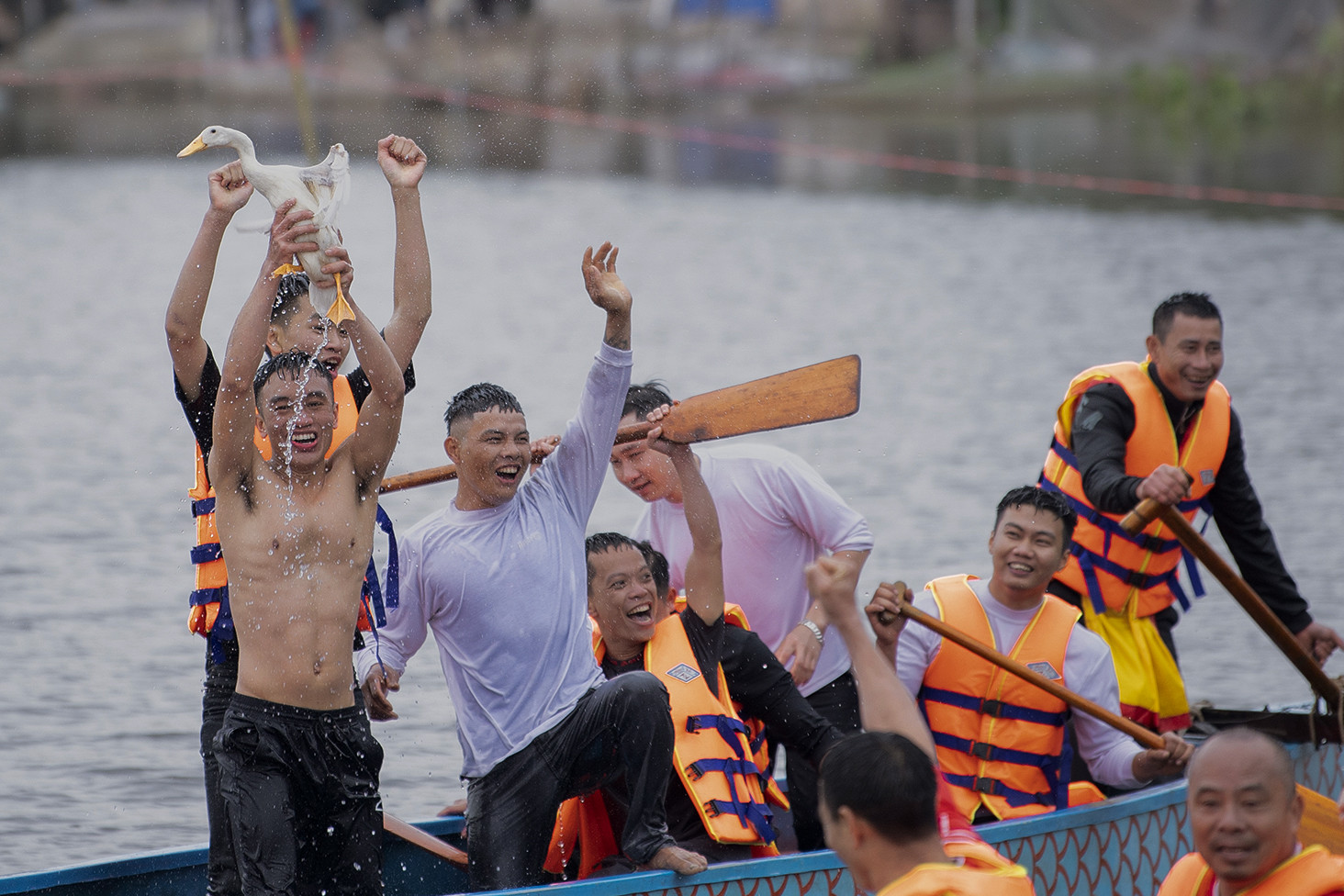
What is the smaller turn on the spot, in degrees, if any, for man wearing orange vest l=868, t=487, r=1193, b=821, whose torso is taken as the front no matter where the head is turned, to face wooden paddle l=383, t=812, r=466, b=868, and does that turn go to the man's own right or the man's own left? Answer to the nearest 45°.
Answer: approximately 90° to the man's own right

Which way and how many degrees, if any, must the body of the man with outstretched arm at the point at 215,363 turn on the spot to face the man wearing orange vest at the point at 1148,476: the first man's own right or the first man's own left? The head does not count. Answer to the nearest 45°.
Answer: approximately 45° to the first man's own left

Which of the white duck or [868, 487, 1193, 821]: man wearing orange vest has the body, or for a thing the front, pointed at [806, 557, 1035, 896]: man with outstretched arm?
the man wearing orange vest

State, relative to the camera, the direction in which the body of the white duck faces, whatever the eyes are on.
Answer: to the viewer's left

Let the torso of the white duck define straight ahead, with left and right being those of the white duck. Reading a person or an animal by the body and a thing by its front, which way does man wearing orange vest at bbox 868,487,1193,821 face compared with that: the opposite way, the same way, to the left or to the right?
to the left

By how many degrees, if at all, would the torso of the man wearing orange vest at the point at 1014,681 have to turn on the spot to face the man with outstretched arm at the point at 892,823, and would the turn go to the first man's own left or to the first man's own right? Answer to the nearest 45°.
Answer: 0° — they already face them

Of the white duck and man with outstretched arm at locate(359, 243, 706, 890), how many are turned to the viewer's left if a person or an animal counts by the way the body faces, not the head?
1

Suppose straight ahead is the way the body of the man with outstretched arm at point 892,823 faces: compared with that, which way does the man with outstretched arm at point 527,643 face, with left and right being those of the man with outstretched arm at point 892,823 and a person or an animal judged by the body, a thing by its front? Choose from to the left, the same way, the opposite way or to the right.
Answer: the opposite way

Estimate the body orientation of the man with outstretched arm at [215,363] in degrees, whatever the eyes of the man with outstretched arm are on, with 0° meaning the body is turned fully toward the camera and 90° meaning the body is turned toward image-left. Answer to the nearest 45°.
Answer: approximately 315°

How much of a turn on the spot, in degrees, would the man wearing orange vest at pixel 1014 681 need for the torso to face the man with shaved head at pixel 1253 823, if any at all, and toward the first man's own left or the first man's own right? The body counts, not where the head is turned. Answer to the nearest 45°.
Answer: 0° — they already face them

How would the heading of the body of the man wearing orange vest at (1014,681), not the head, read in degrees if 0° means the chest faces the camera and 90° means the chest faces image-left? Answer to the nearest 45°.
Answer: approximately 0°
